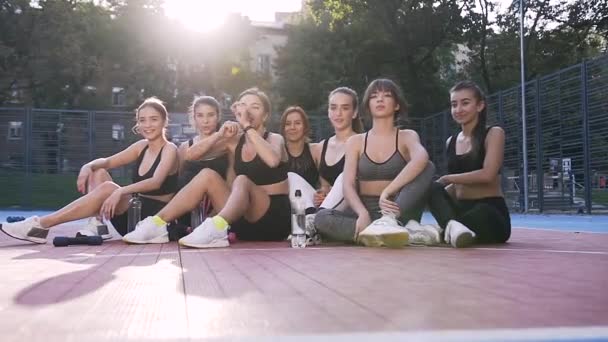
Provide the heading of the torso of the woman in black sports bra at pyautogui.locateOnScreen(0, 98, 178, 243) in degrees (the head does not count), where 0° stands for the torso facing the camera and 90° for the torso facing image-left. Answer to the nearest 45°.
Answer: approximately 45°

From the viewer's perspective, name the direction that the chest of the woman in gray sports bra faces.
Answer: toward the camera

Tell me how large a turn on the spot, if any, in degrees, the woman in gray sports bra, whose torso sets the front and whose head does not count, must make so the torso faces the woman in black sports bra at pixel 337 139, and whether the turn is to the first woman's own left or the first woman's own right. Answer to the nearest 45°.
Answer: approximately 135° to the first woman's own right

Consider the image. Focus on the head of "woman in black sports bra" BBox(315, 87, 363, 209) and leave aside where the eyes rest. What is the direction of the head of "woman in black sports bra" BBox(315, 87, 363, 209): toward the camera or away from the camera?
toward the camera

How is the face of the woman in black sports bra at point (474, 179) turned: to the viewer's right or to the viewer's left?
to the viewer's left

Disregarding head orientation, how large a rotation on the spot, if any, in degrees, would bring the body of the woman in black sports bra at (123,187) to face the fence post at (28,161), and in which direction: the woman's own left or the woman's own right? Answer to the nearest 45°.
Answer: approximately 135° to the woman's own right

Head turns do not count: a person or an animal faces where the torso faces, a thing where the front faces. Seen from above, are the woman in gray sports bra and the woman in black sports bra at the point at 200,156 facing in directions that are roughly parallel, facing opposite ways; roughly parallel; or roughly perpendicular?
roughly parallel

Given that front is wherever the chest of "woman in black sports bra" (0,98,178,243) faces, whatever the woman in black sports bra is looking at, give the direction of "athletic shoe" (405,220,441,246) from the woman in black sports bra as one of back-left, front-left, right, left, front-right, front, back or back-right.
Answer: left
